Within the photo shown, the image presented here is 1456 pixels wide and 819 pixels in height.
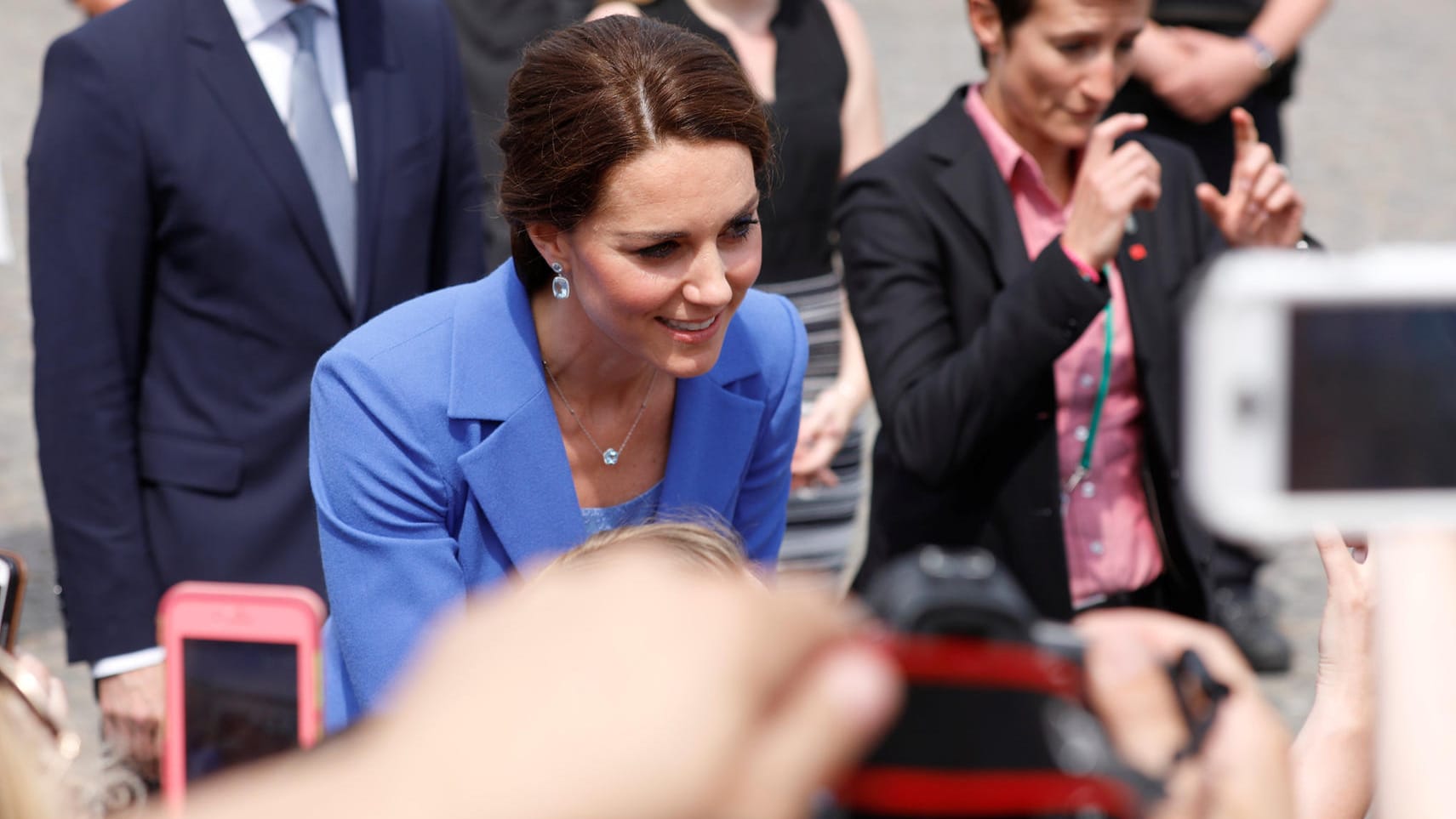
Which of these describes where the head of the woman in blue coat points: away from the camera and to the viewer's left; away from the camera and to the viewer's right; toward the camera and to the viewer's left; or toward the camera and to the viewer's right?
toward the camera and to the viewer's right

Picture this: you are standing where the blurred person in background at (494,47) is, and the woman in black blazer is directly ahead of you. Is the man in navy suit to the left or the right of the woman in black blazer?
right

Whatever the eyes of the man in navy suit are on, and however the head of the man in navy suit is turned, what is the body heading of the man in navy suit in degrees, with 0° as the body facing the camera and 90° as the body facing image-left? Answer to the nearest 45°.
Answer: approximately 315°

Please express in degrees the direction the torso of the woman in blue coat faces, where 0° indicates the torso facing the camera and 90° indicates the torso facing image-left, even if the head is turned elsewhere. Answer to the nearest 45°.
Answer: approximately 315°

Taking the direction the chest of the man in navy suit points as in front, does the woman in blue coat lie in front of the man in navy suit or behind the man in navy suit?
in front

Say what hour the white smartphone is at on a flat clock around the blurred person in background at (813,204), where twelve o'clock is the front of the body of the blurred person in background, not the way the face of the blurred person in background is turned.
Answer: The white smartphone is roughly at 12 o'clock from the blurred person in background.

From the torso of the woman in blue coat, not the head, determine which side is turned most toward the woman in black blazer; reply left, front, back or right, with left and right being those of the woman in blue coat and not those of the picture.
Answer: left

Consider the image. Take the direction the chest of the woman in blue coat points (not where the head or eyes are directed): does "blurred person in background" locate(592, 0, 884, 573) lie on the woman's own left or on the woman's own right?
on the woman's own left

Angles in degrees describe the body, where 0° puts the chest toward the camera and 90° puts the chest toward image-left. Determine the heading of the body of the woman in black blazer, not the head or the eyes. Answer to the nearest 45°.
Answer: approximately 315°
